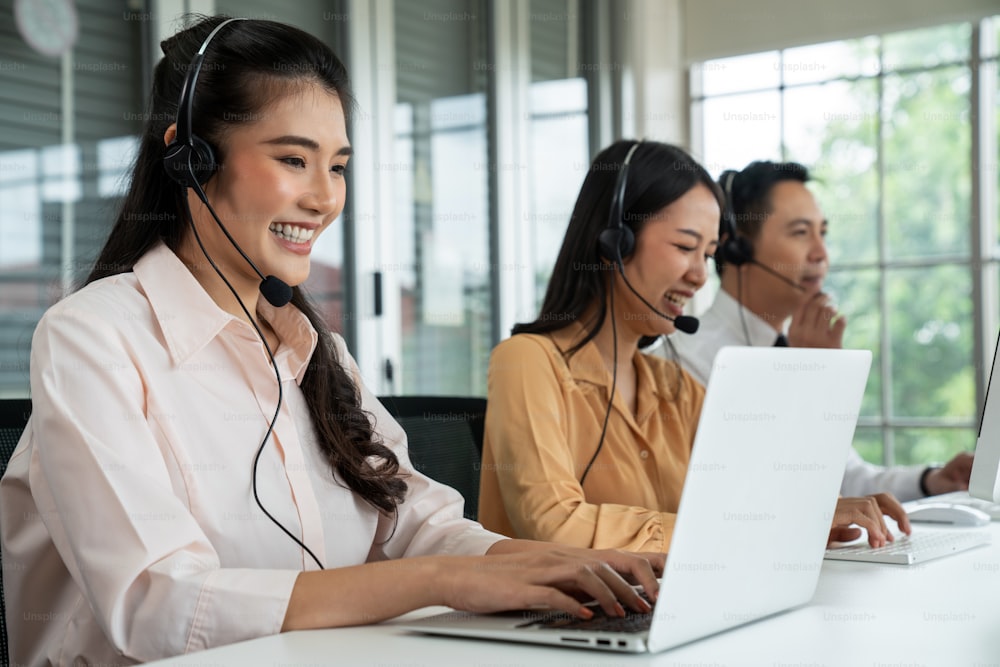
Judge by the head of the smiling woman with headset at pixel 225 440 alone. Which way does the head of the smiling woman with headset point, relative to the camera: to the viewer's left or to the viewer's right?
to the viewer's right

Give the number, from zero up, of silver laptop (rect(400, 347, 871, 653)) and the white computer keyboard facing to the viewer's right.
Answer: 0

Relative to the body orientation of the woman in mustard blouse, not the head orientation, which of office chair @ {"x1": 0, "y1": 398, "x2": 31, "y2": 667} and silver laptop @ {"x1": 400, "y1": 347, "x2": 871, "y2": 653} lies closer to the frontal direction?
the silver laptop

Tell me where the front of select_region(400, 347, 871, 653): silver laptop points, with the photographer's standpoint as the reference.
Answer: facing away from the viewer and to the left of the viewer

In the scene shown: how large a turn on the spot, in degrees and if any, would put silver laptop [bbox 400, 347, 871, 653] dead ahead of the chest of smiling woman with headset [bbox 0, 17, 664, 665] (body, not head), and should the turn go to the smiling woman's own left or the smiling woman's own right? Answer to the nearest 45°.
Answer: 0° — they already face it

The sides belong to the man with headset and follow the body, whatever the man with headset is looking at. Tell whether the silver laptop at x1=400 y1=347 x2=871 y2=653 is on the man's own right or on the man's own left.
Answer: on the man's own right

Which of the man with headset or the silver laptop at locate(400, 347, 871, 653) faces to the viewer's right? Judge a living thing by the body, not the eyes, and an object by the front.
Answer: the man with headset

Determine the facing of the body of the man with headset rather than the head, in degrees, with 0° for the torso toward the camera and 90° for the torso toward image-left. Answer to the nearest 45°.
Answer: approximately 270°

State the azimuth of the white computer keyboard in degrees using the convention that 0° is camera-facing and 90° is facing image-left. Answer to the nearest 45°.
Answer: approximately 135°

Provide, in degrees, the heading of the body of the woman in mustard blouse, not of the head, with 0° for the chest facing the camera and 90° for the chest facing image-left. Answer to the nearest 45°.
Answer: approximately 315°

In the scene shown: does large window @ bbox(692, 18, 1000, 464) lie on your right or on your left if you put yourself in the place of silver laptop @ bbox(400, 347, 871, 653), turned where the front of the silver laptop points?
on your right

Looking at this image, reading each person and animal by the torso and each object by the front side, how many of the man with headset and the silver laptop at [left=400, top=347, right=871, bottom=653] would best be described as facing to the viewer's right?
1

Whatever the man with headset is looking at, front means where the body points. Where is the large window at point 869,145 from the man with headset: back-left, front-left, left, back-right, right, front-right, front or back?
left
